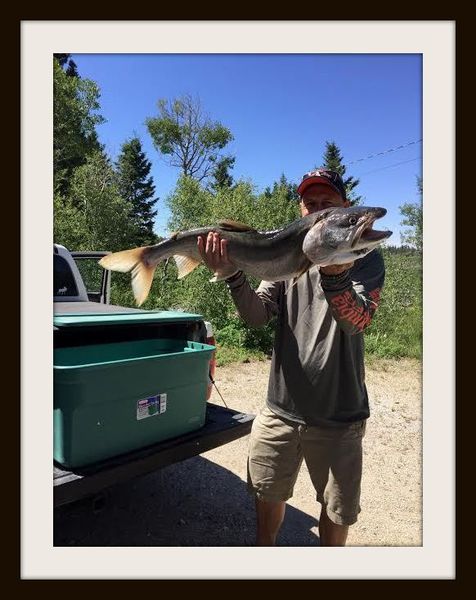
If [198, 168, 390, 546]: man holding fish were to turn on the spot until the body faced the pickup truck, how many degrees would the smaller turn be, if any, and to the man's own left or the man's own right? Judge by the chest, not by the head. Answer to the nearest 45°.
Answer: approximately 90° to the man's own right

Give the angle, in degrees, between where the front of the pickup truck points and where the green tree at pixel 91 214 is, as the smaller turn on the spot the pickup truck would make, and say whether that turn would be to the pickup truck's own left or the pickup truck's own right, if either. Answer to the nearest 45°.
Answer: approximately 45° to the pickup truck's own right

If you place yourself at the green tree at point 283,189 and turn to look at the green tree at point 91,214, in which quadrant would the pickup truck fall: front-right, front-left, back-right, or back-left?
front-left

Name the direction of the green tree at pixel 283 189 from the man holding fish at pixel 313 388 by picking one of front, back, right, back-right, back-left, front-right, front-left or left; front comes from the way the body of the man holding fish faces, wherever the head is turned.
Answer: back

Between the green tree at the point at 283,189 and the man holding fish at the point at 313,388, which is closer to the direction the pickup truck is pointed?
the green tree

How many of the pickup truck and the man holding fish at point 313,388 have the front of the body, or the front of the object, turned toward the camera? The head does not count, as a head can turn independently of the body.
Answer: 1

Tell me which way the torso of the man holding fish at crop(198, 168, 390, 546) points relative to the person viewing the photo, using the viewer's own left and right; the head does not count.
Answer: facing the viewer

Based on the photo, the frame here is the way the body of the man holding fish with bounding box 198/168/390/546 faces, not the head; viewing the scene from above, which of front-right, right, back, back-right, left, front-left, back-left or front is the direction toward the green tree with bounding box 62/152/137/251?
back-right

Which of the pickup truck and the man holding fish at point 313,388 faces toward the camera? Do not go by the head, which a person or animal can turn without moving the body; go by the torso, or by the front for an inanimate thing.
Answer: the man holding fish

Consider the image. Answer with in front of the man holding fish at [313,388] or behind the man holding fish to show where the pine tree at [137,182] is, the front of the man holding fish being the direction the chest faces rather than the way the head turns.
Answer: behind

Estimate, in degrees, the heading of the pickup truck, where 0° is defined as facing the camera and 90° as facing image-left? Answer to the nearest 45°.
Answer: approximately 135°

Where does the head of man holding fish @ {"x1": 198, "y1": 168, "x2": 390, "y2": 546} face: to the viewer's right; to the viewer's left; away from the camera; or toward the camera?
toward the camera

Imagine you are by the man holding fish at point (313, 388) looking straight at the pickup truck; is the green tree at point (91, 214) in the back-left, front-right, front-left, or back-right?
front-right
